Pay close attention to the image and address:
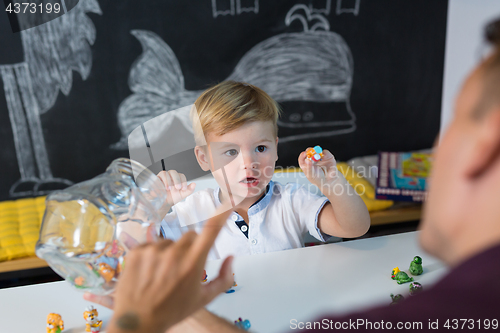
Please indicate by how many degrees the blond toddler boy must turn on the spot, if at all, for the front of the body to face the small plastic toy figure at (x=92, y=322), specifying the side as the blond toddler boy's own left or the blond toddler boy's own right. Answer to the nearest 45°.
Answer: approximately 45° to the blond toddler boy's own right

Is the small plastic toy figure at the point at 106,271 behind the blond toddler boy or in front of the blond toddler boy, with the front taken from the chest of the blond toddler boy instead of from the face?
in front

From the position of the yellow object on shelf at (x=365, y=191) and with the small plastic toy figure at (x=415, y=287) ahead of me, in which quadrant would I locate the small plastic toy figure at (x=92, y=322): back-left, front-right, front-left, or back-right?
front-right

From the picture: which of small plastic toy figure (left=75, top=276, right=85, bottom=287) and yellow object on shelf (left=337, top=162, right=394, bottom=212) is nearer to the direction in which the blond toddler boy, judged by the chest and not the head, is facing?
the small plastic toy figure

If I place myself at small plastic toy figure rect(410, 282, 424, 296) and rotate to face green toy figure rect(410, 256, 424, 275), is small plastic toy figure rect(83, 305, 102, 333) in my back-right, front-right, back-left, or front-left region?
back-left

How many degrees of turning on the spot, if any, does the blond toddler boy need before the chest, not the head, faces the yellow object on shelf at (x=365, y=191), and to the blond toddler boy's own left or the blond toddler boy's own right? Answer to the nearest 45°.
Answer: approximately 135° to the blond toddler boy's own left

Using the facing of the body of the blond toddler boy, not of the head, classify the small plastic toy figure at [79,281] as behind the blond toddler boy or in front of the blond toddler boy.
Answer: in front

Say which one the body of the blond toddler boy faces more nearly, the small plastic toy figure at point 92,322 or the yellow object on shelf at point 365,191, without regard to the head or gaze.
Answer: the small plastic toy figure

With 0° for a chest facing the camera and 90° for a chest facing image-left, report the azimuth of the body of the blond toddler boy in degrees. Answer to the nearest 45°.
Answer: approximately 0°

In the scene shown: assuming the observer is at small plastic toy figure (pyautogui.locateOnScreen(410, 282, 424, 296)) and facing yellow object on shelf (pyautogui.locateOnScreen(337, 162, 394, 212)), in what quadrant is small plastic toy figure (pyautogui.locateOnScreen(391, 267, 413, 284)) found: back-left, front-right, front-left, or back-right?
front-left

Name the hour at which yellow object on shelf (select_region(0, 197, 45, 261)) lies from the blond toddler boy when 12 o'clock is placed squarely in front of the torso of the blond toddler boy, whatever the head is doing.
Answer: The yellow object on shelf is roughly at 4 o'clock from the blond toddler boy.

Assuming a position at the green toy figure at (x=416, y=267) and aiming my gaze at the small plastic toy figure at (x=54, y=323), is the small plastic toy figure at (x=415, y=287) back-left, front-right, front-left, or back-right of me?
front-left

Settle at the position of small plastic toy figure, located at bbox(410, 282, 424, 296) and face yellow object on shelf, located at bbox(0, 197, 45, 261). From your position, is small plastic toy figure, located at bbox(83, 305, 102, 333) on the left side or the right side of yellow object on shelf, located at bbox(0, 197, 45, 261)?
left
